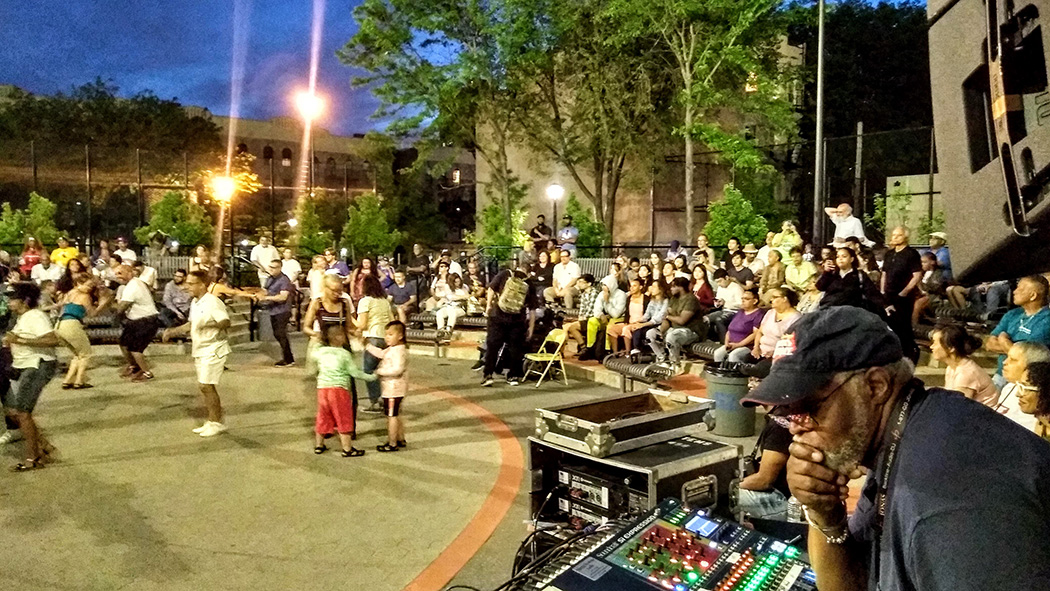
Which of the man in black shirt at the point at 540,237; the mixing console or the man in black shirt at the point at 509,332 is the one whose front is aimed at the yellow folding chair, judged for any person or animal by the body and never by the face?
the man in black shirt at the point at 540,237

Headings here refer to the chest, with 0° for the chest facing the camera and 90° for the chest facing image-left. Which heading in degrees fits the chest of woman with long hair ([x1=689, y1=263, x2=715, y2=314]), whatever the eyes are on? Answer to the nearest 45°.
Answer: approximately 45°

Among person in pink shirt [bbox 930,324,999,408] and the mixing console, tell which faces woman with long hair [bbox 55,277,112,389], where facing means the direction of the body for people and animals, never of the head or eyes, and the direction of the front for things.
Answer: the person in pink shirt

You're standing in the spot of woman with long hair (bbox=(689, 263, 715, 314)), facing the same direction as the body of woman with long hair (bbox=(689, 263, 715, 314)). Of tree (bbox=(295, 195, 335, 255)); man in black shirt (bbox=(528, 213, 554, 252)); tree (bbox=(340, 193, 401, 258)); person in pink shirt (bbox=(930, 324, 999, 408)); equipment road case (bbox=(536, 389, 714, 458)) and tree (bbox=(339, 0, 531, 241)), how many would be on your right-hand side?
4

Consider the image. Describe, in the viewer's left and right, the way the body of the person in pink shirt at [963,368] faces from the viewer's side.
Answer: facing to the left of the viewer

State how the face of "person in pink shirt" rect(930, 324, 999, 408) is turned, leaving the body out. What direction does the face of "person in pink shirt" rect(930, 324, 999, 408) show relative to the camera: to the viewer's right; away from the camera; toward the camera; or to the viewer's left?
to the viewer's left

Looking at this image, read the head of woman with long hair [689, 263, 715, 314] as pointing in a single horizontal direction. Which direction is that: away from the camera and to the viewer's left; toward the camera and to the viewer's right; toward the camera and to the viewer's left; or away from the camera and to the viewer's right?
toward the camera and to the viewer's left

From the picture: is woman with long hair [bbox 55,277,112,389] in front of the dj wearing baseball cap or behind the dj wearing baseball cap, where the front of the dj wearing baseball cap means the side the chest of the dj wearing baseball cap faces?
in front

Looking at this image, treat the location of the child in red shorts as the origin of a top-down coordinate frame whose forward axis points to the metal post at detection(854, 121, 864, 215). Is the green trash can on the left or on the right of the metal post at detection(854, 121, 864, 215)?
right

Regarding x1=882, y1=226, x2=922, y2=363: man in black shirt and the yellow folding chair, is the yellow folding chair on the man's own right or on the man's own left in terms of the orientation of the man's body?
on the man's own right

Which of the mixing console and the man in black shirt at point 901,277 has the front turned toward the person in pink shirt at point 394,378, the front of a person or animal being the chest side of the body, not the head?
the man in black shirt

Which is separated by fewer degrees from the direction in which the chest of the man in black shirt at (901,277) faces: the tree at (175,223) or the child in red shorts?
the child in red shorts

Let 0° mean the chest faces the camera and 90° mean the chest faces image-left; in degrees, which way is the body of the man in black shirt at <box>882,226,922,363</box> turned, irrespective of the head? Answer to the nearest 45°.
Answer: approximately 45°

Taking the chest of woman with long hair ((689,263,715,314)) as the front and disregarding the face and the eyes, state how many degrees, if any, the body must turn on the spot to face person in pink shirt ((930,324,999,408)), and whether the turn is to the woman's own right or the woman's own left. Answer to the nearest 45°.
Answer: approximately 45° to the woman's own left
